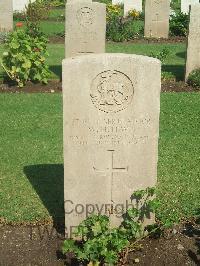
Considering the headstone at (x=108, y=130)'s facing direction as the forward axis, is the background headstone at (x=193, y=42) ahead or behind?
behind

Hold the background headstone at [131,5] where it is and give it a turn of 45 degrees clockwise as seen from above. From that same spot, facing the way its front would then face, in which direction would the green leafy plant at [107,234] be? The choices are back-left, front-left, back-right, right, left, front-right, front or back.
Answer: front-left

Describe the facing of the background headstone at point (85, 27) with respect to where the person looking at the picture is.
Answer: facing the viewer

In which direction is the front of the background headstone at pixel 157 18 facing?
toward the camera

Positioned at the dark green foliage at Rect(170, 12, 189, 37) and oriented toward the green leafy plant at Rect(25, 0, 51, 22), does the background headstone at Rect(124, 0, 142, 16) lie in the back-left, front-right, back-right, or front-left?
front-right

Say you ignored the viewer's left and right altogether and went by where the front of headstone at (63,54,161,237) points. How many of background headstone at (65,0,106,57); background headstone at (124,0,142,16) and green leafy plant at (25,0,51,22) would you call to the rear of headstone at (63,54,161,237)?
3

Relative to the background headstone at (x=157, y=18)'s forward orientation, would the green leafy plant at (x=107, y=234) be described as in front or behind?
in front

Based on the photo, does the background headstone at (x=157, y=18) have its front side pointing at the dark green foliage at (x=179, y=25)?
no

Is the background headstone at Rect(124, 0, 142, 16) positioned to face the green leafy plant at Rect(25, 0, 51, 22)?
no

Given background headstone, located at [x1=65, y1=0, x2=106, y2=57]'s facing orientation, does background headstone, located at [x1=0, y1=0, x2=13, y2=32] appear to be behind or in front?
behind

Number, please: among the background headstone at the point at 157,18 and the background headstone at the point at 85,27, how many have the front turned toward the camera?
2

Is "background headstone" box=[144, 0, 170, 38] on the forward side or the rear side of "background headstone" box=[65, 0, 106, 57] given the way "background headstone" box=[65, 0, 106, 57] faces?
on the rear side

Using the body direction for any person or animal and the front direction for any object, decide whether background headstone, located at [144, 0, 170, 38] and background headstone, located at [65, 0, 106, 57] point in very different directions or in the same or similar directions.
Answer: same or similar directions
